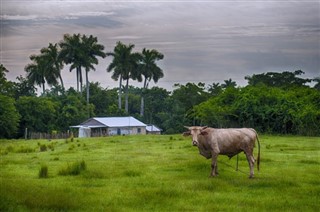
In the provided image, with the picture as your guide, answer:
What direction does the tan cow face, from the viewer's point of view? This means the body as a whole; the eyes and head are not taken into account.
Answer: to the viewer's left

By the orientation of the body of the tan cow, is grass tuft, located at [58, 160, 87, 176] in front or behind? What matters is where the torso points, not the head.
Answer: in front
